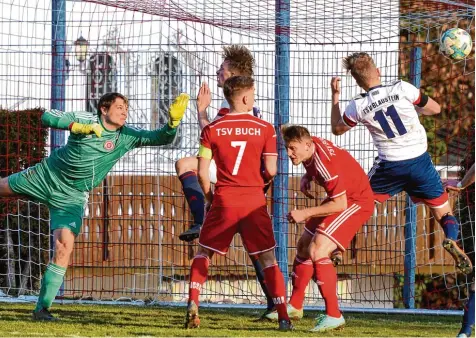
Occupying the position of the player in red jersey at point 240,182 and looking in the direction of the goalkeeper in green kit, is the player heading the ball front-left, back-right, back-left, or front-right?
back-right

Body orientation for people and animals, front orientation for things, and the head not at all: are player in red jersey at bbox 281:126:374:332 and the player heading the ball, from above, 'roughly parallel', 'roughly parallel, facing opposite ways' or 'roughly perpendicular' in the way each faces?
roughly perpendicular

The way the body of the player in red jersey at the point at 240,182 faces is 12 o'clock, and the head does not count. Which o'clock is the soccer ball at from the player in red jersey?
The soccer ball is roughly at 2 o'clock from the player in red jersey.

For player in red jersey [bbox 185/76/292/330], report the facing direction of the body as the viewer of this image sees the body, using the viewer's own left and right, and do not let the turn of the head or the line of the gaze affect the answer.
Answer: facing away from the viewer

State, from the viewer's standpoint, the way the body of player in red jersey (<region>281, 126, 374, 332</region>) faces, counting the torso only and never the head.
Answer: to the viewer's left

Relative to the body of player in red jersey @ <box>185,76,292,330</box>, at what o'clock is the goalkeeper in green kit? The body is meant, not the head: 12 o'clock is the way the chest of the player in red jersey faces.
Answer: The goalkeeper in green kit is roughly at 10 o'clock from the player in red jersey.

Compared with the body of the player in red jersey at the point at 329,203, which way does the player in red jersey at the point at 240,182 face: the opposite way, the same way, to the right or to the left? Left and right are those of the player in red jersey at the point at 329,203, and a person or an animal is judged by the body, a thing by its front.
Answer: to the right

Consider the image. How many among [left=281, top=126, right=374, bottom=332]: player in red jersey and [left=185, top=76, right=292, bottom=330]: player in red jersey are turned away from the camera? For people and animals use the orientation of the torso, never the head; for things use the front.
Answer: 1

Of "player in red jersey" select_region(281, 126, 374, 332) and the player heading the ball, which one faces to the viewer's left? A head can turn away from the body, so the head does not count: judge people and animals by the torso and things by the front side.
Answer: the player in red jersey

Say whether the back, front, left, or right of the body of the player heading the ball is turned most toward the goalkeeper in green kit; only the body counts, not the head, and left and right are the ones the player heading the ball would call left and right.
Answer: left

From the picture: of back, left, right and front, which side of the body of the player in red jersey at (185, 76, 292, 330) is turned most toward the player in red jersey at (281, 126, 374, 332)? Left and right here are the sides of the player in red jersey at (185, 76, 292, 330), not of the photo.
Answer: right

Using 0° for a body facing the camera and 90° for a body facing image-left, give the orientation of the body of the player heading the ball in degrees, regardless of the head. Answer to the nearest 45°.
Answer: approximately 180°
